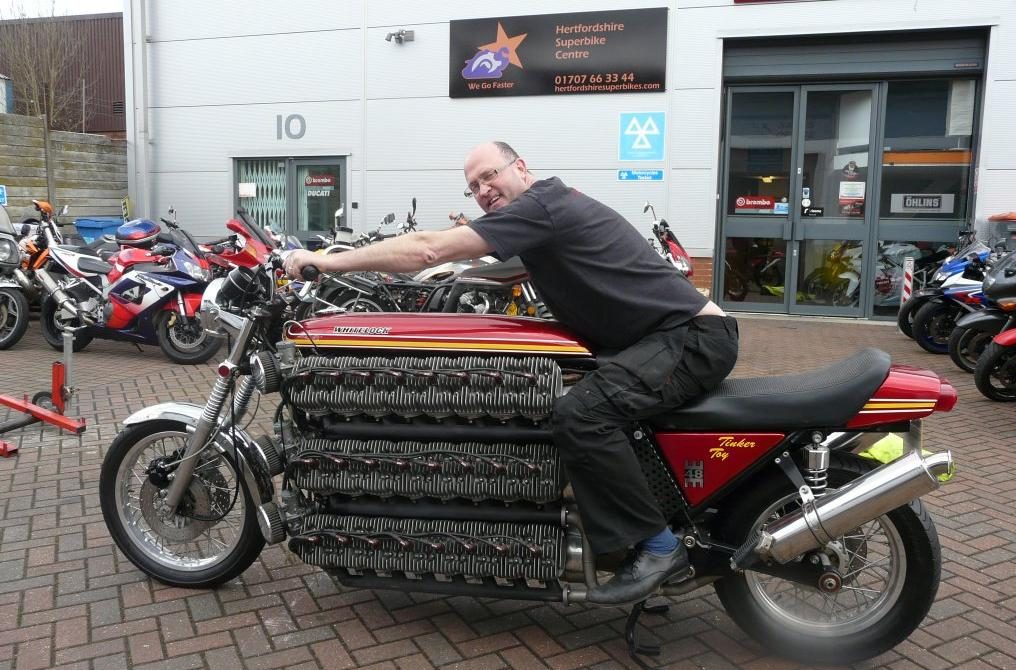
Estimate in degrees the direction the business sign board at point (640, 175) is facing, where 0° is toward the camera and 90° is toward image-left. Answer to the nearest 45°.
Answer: approximately 0°

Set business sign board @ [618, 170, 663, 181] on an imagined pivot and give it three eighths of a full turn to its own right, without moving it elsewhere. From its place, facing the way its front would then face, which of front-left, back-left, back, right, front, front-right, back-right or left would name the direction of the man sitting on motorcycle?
back-left

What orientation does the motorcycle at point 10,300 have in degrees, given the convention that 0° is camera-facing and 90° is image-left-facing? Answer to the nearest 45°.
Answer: approximately 315°

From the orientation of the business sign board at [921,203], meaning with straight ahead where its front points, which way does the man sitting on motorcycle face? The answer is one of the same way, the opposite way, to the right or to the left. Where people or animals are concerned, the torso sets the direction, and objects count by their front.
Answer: to the right

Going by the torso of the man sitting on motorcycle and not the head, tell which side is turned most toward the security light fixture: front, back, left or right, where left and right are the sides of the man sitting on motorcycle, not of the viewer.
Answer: right

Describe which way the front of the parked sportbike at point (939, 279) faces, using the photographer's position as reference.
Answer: facing the viewer and to the left of the viewer

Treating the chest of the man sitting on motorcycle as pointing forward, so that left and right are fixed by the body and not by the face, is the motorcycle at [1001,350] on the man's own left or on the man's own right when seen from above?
on the man's own right

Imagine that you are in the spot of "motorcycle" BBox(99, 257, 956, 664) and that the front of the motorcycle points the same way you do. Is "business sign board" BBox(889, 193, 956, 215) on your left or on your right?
on your right

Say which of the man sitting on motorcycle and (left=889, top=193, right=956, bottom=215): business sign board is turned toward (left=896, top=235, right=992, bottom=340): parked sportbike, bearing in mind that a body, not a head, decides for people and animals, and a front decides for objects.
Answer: the business sign board

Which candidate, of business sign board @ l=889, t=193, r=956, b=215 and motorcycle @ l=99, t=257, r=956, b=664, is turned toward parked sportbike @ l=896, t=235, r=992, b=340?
the business sign board

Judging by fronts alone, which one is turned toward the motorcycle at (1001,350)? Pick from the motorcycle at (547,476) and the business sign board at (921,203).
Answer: the business sign board

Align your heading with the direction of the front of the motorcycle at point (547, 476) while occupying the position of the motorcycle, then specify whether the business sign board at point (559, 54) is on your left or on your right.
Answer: on your right

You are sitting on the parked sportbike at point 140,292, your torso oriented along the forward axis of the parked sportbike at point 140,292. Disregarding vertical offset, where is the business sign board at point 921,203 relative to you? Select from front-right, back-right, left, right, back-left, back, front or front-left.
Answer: front-left

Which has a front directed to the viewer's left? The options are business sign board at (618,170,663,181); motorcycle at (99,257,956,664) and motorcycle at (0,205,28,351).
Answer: motorcycle at (99,257,956,664)

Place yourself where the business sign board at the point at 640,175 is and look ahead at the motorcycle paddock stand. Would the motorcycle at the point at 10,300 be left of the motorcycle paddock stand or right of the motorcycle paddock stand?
right

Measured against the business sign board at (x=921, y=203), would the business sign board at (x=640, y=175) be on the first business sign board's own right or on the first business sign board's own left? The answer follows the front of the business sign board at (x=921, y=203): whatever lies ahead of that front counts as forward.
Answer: on the first business sign board's own right

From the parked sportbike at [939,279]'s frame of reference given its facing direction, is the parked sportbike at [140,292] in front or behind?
in front

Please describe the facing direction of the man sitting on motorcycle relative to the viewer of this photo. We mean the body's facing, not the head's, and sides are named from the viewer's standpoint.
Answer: facing to the left of the viewer
